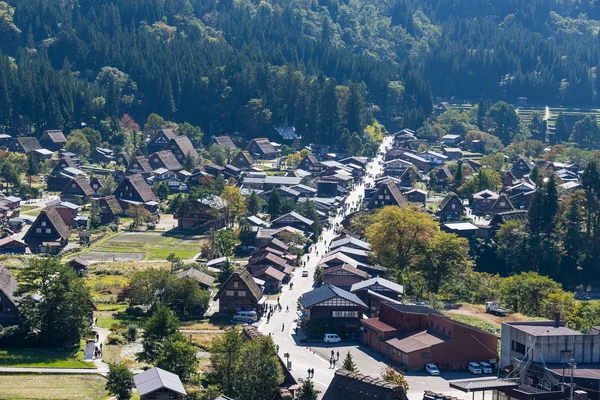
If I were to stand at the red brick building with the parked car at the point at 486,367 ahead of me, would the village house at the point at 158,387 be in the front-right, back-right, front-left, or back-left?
back-right

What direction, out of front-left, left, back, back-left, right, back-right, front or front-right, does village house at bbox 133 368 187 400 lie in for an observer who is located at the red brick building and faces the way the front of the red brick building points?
front

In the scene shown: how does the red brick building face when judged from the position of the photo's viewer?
facing the viewer and to the left of the viewer

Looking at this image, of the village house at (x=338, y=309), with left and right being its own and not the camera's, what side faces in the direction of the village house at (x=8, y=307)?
right

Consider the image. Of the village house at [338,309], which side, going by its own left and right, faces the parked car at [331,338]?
front

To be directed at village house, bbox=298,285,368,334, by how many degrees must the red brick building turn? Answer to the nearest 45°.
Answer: approximately 90° to its right

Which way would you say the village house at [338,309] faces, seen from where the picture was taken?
facing the viewer

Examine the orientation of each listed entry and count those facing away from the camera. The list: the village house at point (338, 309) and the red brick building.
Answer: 0

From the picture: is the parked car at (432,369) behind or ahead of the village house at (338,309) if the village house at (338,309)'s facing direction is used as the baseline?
ahead

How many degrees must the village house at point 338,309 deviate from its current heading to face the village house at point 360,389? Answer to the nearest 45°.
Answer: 0° — it already faces it

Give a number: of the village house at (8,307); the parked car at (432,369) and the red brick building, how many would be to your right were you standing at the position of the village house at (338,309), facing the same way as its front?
1

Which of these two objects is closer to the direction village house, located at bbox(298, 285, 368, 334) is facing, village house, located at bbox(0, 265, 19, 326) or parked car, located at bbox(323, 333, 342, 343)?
the parked car

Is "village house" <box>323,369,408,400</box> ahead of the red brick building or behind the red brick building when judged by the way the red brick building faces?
ahead

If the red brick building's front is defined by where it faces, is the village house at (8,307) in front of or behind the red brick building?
in front
